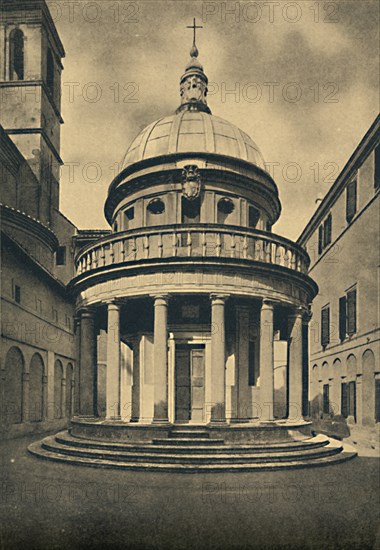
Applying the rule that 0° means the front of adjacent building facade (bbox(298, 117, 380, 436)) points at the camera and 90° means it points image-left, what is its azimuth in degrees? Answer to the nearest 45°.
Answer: approximately 90°

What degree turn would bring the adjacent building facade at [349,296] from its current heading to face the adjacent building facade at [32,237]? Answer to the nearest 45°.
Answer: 0° — it already faces it
